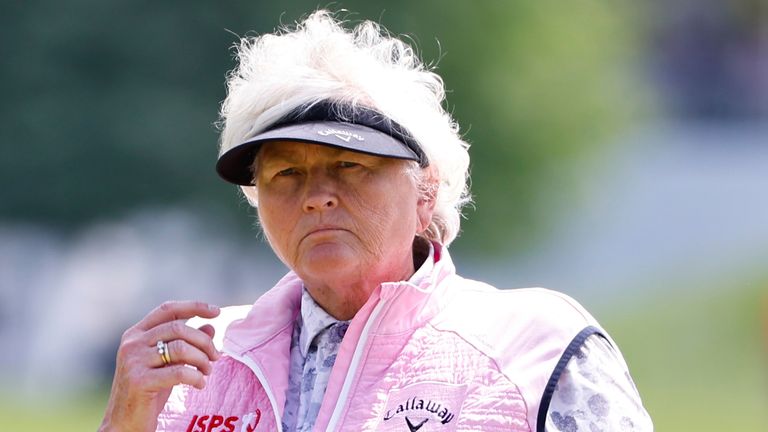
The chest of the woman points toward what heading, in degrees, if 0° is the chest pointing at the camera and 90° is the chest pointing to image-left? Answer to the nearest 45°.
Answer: approximately 45°
